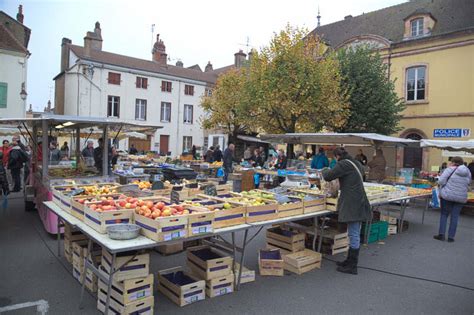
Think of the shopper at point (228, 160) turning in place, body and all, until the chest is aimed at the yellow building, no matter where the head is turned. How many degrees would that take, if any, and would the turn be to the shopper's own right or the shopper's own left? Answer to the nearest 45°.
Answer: approximately 45° to the shopper's own left

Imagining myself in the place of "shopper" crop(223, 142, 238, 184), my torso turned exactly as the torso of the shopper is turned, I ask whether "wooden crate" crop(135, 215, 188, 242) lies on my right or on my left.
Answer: on my right

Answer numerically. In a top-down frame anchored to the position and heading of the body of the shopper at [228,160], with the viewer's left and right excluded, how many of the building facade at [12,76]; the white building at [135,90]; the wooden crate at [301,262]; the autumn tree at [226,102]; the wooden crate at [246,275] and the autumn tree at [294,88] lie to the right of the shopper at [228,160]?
2

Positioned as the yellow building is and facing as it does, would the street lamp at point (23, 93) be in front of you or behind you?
in front

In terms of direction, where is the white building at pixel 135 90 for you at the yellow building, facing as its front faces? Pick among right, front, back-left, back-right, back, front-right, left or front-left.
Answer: front-right

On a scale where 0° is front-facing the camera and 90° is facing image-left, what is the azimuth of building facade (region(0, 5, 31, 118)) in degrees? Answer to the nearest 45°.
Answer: approximately 315°

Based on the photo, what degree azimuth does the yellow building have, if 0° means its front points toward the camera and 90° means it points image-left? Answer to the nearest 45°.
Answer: approximately 45°

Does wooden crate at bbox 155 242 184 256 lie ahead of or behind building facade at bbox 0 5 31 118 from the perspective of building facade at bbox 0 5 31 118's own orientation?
ahead

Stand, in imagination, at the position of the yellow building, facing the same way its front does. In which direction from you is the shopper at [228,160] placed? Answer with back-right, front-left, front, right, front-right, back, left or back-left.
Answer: front
